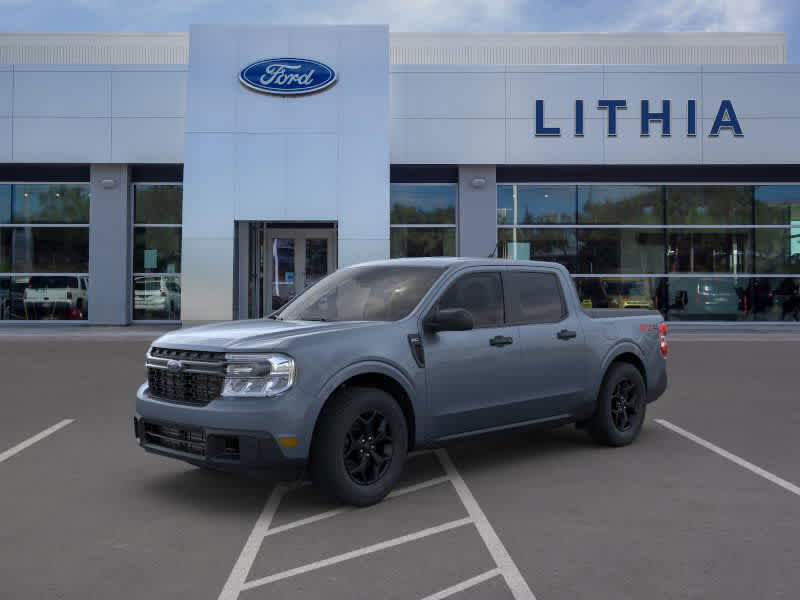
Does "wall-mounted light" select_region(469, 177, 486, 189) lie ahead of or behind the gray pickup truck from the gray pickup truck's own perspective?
behind

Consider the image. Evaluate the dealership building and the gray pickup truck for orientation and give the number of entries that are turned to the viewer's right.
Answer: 0

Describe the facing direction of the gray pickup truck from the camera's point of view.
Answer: facing the viewer and to the left of the viewer

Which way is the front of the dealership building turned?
toward the camera

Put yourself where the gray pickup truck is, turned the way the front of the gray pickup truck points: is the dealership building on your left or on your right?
on your right

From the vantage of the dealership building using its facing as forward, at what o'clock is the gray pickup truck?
The gray pickup truck is roughly at 12 o'clock from the dealership building.
